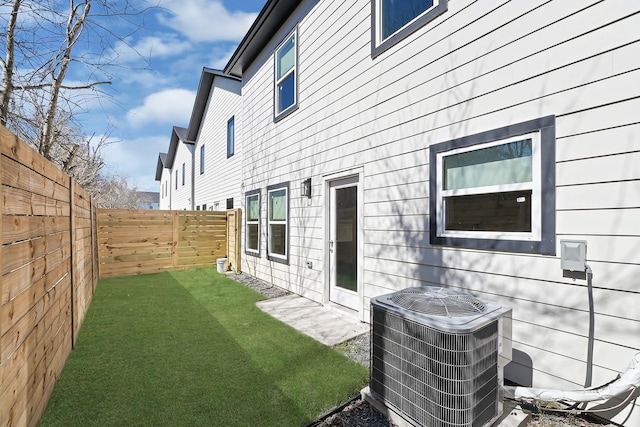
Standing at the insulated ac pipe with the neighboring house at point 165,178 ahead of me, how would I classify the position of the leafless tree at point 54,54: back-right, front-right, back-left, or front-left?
front-left

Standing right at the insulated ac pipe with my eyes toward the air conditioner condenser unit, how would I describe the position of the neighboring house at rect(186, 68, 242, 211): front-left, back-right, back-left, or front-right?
front-right

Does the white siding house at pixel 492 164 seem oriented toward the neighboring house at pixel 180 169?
no

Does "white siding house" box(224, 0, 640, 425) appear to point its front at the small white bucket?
no
